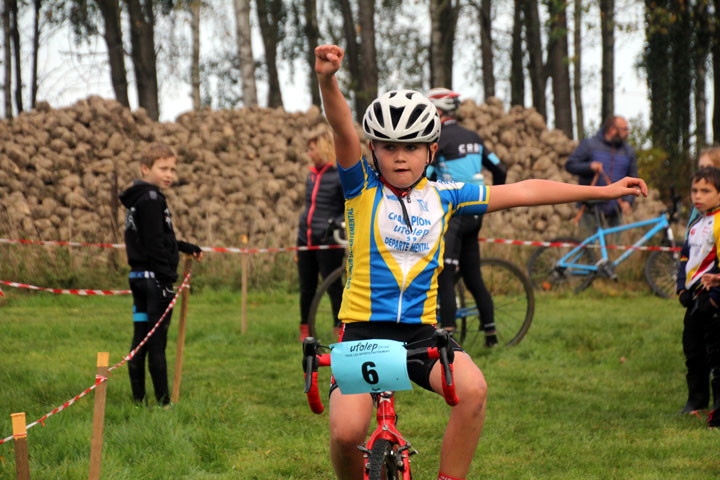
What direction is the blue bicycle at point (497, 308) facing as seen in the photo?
to the viewer's left

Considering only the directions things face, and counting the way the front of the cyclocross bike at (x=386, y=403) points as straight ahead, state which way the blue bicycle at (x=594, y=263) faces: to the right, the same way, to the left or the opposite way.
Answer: to the left

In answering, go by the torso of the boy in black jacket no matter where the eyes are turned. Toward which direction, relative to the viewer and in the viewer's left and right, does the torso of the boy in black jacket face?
facing to the right of the viewer

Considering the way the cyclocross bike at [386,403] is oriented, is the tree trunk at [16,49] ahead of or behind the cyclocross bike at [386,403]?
behind

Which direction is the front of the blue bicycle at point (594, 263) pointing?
to the viewer's right

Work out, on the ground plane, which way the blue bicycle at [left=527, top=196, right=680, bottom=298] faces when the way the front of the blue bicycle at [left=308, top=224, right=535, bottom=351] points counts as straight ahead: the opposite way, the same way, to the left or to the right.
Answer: the opposite way

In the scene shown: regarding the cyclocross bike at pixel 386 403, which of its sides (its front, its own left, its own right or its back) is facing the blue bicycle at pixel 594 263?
back

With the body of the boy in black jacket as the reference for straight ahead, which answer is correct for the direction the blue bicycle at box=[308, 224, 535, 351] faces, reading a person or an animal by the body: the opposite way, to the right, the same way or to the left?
the opposite way

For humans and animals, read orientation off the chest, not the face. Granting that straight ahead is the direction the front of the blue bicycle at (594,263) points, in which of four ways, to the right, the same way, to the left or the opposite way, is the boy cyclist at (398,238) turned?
to the right

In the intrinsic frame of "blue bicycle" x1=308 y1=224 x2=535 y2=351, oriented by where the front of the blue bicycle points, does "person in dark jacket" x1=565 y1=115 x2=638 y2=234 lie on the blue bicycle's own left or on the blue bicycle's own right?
on the blue bicycle's own right
